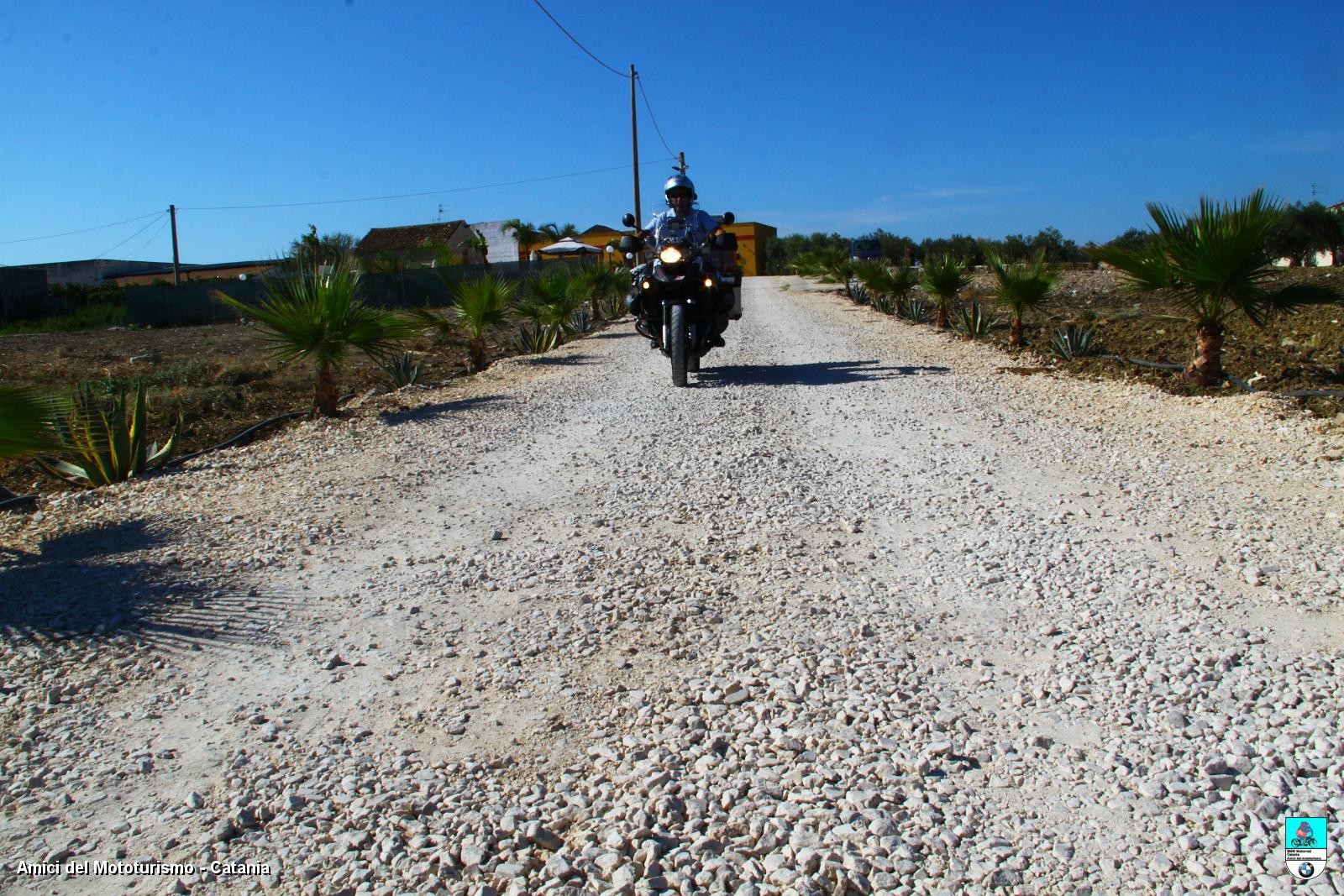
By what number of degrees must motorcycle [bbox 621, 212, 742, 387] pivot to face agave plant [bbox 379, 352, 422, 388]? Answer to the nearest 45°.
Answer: approximately 90° to its right

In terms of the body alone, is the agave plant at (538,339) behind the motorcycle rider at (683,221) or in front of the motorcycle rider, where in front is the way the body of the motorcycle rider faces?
behind

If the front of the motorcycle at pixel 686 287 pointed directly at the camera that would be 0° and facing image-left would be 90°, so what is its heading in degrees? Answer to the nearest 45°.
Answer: approximately 0°

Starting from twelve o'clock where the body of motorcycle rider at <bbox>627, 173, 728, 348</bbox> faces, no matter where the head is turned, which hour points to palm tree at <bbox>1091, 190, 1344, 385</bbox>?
The palm tree is roughly at 10 o'clock from the motorcycle rider.

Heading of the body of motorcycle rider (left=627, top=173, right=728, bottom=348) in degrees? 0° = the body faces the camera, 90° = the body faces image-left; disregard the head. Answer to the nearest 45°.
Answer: approximately 0°

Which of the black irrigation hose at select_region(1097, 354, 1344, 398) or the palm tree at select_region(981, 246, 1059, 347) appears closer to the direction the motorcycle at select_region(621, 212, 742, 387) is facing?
the black irrigation hose

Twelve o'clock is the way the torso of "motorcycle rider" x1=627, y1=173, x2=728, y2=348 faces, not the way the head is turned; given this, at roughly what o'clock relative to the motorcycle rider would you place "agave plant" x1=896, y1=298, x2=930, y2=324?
The agave plant is roughly at 7 o'clock from the motorcycle rider.
